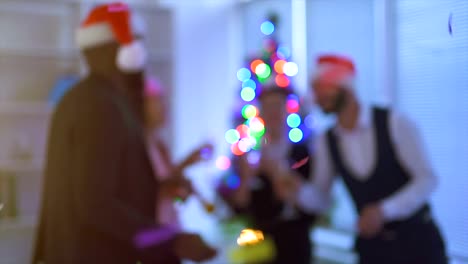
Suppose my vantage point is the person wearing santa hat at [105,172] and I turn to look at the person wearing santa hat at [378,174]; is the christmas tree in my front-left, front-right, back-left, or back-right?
front-left

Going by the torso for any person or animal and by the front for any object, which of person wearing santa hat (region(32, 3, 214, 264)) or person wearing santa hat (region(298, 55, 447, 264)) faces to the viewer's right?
person wearing santa hat (region(32, 3, 214, 264))

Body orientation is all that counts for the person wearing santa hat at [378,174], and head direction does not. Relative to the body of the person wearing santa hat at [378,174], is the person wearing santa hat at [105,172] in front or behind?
in front

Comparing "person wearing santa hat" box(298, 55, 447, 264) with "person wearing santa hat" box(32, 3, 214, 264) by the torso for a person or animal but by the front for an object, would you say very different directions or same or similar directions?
very different directions

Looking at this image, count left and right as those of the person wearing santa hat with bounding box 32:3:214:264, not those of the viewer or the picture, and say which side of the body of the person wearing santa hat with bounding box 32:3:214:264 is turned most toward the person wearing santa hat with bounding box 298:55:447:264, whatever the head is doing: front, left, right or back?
front

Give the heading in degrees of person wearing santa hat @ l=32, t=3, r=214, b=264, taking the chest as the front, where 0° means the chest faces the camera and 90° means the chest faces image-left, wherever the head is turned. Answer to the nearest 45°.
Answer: approximately 270°
